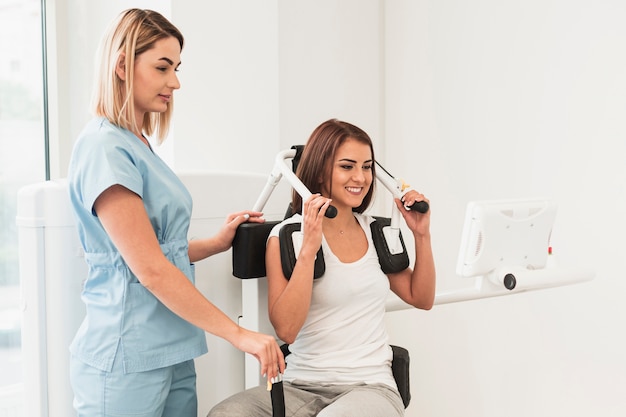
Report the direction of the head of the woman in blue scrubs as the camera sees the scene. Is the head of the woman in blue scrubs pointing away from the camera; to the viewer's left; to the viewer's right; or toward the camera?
to the viewer's right

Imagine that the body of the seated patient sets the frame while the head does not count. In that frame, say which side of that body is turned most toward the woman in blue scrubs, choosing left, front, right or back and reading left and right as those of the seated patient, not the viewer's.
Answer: right

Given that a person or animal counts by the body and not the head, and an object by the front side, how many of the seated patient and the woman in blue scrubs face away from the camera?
0

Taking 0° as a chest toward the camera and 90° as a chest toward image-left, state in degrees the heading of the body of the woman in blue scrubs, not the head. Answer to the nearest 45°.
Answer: approximately 270°

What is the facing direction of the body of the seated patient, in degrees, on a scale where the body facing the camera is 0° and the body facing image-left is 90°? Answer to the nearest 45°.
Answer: approximately 315°

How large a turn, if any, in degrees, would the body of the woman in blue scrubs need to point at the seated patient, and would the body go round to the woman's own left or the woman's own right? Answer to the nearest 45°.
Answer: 0° — they already face them
